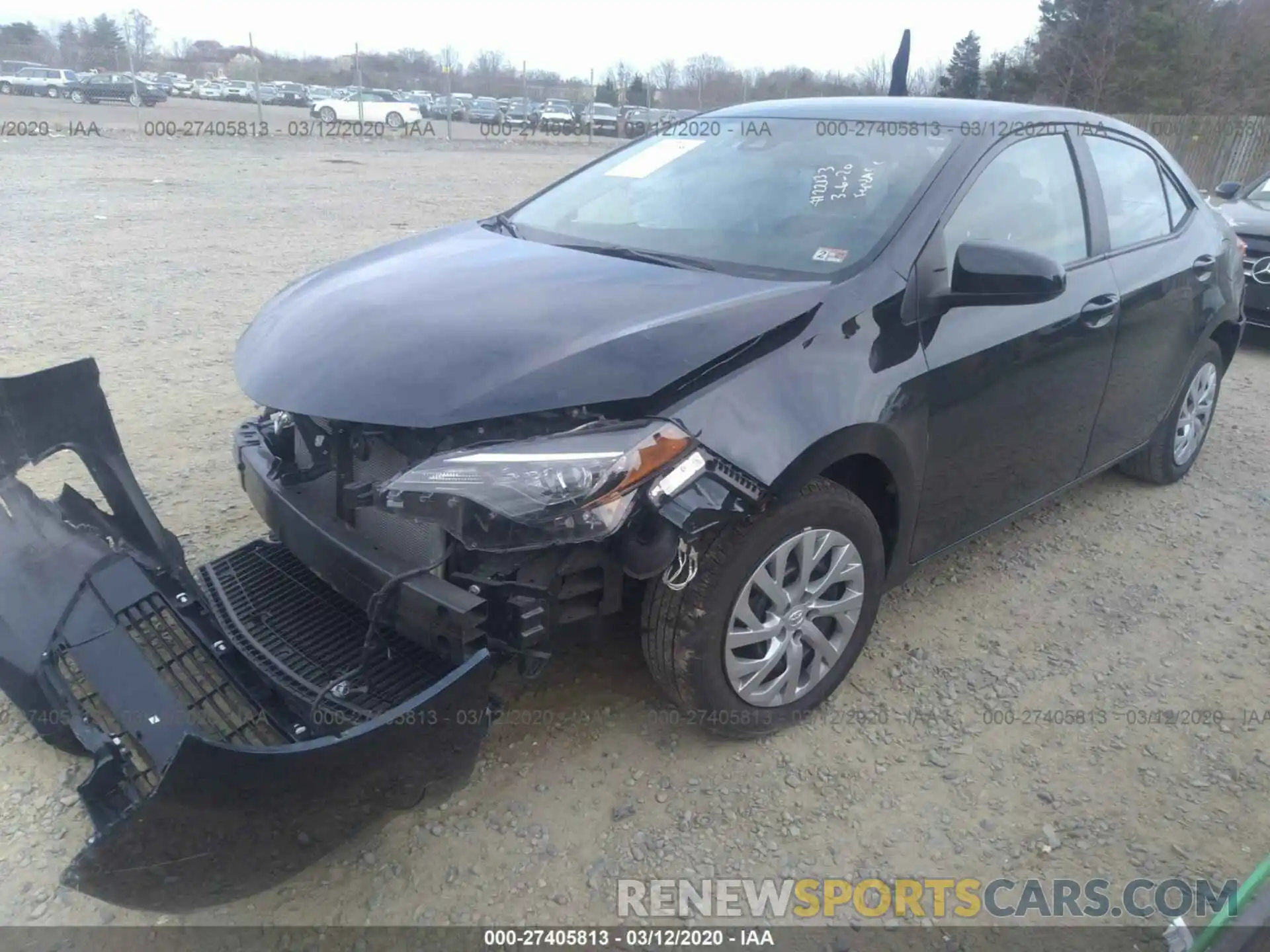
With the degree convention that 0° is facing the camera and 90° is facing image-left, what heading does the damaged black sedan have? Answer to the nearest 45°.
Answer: approximately 45°

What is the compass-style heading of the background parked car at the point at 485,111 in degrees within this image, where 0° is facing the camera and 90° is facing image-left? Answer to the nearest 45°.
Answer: approximately 0°

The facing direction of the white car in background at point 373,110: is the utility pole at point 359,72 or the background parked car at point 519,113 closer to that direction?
the utility pole

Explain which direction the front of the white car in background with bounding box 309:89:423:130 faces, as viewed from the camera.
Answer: facing to the left of the viewer

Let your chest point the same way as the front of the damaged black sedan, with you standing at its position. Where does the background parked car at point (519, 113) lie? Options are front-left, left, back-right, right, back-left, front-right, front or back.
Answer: back-right

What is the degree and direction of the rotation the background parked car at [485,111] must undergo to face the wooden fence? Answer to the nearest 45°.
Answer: approximately 45° to its left

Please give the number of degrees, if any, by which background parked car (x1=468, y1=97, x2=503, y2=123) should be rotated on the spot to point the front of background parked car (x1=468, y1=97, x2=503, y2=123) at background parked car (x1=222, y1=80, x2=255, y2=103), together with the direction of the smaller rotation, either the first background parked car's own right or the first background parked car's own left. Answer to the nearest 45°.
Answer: approximately 135° to the first background parked car's own right

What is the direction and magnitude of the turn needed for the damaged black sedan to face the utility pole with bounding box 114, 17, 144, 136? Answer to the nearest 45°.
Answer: approximately 90° to its right
